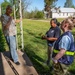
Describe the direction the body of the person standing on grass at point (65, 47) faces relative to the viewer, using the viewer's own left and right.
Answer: facing to the left of the viewer
